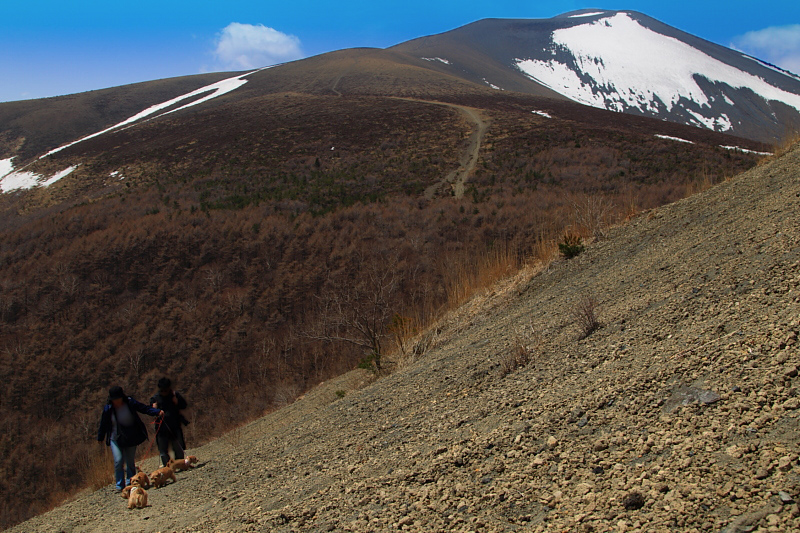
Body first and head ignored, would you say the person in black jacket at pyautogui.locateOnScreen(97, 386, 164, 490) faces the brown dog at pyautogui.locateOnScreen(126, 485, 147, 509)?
yes

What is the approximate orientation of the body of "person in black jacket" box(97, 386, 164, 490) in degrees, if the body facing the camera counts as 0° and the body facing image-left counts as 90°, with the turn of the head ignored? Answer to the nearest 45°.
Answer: approximately 0°

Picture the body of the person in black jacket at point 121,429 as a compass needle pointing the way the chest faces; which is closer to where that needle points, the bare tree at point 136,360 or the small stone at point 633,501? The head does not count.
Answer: the small stone
